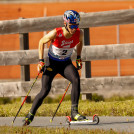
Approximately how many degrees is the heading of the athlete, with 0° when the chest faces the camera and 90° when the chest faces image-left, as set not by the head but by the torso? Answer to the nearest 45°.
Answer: approximately 315°

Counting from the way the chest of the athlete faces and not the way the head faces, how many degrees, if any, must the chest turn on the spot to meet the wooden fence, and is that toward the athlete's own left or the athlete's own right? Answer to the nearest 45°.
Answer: approximately 135° to the athlete's own left
